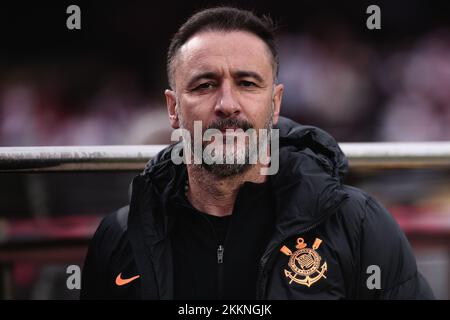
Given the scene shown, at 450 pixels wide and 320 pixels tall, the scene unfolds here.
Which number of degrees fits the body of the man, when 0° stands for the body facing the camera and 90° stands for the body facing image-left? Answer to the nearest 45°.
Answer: approximately 0°
